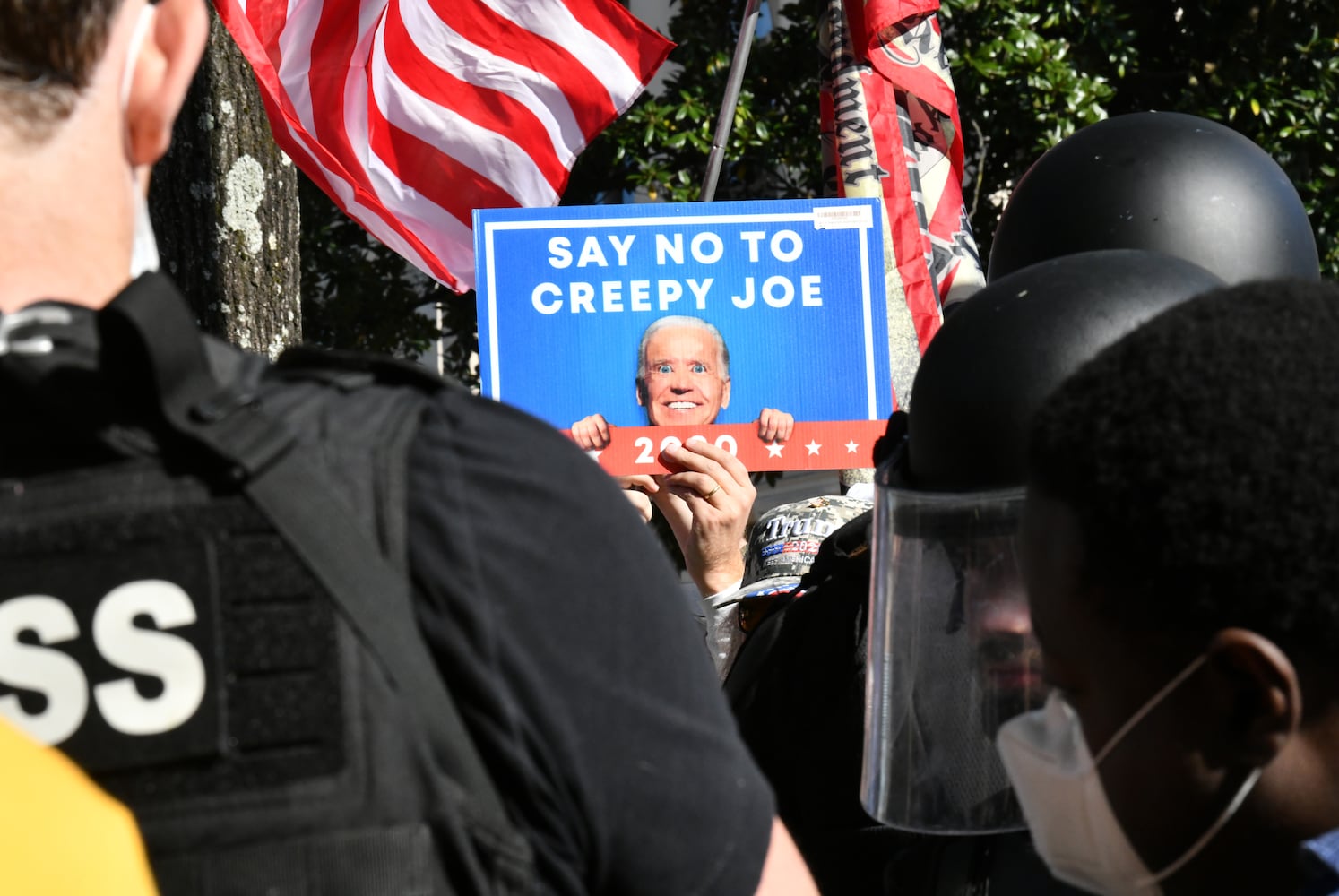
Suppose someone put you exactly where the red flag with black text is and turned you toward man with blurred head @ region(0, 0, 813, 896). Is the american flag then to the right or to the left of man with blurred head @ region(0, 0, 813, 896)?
right

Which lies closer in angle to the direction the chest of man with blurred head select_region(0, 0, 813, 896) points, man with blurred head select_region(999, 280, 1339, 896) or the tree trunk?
the tree trunk

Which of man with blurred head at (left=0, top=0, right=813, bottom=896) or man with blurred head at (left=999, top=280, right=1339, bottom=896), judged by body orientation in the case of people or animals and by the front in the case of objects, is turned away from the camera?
man with blurred head at (left=0, top=0, right=813, bottom=896)

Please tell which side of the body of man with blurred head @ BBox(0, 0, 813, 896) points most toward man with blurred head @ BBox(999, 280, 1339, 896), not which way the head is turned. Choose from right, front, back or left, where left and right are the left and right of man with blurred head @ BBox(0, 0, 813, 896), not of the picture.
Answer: right

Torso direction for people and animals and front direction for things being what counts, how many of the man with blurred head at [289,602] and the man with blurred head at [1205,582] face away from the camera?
1

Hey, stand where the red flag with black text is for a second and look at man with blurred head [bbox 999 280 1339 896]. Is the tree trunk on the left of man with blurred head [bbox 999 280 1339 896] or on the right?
right

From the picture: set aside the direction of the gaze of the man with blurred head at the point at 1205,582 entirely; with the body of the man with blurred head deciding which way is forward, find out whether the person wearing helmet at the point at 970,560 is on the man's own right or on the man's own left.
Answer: on the man's own right

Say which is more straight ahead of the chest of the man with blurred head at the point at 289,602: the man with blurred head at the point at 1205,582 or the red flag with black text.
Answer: the red flag with black text

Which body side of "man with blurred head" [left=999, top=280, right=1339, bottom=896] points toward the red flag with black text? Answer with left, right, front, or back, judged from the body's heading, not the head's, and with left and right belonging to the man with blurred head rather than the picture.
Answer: right

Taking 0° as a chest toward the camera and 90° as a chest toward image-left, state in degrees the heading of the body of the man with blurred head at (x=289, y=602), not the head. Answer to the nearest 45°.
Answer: approximately 180°

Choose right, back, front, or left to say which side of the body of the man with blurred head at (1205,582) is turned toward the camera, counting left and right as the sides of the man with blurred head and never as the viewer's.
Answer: left
